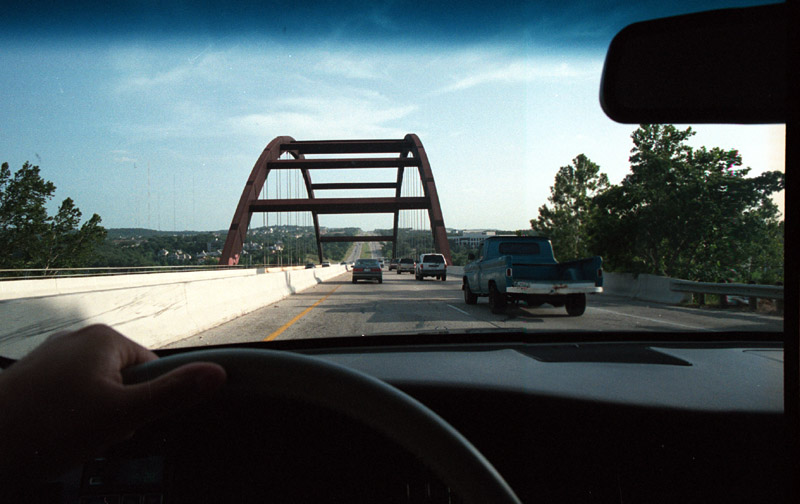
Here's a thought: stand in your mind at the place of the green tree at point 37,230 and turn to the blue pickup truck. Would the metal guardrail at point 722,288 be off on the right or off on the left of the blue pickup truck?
left

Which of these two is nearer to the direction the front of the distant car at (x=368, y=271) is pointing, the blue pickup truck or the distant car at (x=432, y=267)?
the distant car

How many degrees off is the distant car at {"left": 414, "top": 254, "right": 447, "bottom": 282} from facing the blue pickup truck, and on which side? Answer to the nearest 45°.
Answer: approximately 180°

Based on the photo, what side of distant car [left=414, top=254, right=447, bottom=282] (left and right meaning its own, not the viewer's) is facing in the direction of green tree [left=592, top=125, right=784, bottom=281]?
back

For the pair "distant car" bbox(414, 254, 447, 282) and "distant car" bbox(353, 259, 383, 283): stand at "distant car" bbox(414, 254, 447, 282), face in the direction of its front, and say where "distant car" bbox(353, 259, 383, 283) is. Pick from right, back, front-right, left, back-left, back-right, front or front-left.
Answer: back-left

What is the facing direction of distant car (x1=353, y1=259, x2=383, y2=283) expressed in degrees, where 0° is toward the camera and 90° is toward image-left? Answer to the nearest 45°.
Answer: approximately 180°

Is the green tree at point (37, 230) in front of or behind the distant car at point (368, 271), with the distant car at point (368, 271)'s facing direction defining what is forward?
behind

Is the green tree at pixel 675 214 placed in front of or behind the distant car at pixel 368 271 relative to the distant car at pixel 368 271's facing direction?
behind

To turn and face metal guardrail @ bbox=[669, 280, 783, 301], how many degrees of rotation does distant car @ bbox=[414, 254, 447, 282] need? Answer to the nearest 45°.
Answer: approximately 180°

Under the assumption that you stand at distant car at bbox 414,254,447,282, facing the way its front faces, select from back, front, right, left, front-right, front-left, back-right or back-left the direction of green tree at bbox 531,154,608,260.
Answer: right

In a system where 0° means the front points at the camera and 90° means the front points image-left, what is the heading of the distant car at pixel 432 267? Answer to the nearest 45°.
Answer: approximately 180°

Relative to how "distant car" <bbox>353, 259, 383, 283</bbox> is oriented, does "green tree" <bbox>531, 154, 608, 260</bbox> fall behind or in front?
behind

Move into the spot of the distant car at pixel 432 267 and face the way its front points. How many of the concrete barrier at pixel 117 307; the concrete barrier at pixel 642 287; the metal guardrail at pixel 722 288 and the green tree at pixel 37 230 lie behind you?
4

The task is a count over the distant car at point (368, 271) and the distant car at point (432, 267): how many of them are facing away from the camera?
2
